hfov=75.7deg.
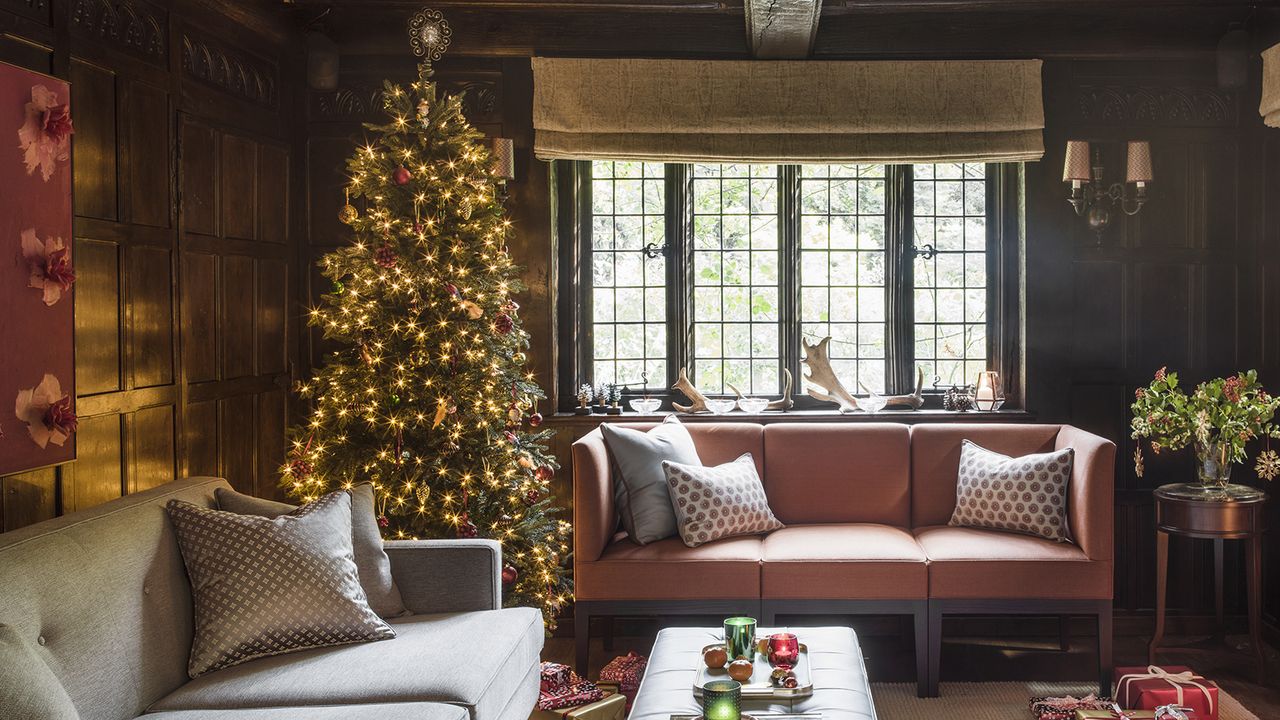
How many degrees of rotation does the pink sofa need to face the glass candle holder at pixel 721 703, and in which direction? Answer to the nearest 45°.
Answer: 0° — it already faces it

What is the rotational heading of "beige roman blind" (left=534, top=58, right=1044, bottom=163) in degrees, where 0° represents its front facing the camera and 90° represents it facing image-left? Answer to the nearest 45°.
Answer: approximately 0°

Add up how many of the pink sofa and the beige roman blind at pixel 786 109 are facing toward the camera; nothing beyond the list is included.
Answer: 2

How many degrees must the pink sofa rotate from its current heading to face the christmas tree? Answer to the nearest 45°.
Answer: approximately 90° to its right

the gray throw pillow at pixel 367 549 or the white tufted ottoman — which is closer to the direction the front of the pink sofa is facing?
the white tufted ottoman

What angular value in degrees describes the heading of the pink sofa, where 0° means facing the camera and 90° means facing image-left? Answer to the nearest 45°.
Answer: approximately 0°
